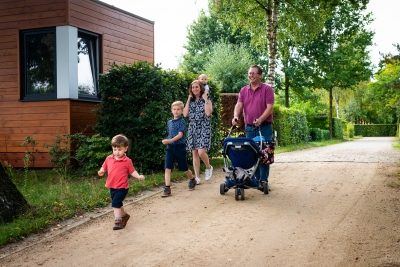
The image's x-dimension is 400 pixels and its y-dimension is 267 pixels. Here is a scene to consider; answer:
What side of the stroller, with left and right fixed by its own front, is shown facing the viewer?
front

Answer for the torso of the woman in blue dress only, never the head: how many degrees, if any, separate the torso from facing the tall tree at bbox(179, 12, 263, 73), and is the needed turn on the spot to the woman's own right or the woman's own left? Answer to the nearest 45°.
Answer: approximately 180°

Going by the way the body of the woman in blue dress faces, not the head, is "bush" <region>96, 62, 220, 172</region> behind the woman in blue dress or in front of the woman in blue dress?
behind

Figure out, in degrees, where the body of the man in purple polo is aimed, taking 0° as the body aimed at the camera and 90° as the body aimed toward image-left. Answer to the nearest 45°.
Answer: approximately 45°

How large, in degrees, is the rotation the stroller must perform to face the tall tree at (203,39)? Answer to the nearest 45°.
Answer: approximately 180°

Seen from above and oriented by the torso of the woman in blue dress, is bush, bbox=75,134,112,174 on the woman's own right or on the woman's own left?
on the woman's own right

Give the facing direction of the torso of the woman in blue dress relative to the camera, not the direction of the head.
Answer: toward the camera

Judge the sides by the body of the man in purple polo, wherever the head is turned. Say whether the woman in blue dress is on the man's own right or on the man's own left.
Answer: on the man's own right

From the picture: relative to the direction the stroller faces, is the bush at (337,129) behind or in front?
behind

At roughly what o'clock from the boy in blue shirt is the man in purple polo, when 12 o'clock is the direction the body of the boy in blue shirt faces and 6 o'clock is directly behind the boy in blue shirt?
The man in purple polo is roughly at 8 o'clock from the boy in blue shirt.

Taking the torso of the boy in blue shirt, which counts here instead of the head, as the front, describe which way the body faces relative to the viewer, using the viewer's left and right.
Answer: facing the viewer and to the left of the viewer

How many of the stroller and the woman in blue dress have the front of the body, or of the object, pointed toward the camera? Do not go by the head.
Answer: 2

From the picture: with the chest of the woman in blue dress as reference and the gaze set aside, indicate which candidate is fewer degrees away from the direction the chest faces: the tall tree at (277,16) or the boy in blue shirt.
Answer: the boy in blue shirt
